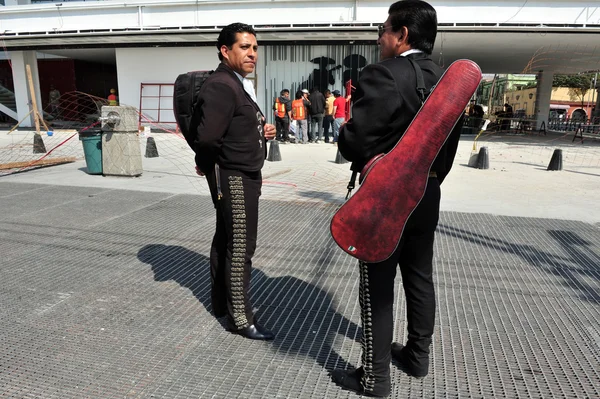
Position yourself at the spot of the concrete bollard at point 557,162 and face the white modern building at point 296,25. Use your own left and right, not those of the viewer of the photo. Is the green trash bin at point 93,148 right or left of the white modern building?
left

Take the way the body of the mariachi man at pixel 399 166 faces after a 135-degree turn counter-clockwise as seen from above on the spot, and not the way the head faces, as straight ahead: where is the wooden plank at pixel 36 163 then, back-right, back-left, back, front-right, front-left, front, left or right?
back-right

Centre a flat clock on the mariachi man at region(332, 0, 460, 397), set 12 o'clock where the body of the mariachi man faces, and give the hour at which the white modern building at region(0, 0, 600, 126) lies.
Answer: The white modern building is roughly at 1 o'clock from the mariachi man.

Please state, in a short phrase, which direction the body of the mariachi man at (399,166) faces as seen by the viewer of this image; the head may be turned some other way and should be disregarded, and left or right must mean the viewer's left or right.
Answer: facing away from the viewer and to the left of the viewer

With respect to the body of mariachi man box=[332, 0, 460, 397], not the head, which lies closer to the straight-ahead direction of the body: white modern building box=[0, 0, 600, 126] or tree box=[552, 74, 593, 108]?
the white modern building

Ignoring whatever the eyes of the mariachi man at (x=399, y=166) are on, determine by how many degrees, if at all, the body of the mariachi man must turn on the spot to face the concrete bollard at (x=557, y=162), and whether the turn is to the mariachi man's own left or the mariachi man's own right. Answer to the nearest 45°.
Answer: approximately 45° to the mariachi man's own right

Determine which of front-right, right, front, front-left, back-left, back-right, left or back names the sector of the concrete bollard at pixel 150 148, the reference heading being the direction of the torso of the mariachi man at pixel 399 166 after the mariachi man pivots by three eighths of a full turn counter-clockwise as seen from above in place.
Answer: back-right

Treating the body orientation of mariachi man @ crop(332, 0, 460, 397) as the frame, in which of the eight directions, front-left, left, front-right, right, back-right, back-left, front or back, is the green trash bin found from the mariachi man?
front

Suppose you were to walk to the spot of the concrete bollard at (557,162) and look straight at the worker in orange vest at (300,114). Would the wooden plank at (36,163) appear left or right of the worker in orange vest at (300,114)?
left

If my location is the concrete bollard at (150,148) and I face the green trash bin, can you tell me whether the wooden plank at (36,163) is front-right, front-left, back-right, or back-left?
front-right

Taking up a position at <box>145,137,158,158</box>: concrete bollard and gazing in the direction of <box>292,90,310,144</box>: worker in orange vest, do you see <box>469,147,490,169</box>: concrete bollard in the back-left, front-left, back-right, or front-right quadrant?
front-right

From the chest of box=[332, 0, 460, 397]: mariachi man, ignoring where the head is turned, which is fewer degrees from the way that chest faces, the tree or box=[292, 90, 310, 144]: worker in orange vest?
the worker in orange vest
